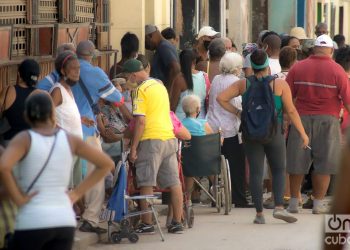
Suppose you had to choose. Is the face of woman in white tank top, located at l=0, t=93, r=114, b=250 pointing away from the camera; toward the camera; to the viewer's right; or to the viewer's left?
away from the camera

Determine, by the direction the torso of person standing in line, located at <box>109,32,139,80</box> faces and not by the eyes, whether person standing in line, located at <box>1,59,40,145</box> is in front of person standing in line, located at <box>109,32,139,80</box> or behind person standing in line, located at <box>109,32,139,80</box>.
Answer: behind

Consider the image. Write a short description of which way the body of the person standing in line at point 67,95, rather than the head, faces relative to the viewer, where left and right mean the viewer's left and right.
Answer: facing the viewer and to the right of the viewer

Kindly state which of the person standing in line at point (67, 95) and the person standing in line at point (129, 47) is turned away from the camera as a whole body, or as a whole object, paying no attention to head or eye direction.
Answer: the person standing in line at point (129, 47)

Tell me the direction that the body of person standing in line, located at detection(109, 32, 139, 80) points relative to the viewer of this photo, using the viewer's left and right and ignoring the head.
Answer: facing away from the viewer

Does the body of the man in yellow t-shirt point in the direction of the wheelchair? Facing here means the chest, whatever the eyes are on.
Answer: no

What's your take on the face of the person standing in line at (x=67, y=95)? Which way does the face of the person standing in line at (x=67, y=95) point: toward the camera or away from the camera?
toward the camera

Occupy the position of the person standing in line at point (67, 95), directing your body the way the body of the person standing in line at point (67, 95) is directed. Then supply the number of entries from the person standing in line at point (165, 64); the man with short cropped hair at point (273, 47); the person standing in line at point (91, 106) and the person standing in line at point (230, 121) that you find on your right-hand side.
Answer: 0

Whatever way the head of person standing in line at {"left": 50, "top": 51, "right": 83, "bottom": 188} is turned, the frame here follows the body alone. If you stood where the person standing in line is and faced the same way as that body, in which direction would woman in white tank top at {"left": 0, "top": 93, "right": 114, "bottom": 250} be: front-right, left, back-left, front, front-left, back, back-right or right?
front-right

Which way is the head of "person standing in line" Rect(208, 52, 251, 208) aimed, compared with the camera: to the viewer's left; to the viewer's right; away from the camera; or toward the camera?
away from the camera

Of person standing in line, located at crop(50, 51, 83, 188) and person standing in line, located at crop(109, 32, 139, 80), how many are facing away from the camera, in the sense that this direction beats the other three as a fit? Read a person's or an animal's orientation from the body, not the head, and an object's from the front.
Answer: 1

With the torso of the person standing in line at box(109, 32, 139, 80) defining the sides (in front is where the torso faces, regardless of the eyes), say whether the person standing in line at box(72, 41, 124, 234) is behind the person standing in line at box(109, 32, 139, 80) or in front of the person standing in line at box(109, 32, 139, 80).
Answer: behind

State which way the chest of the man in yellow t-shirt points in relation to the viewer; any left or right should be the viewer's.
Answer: facing away from the viewer and to the left of the viewer

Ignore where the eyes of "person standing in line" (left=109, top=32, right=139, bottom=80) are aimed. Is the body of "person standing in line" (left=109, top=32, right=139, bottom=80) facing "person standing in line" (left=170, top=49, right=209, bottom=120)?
no

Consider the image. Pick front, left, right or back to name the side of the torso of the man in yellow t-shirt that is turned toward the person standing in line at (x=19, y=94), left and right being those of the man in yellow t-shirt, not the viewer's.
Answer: left

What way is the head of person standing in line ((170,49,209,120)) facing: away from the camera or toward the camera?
away from the camera
